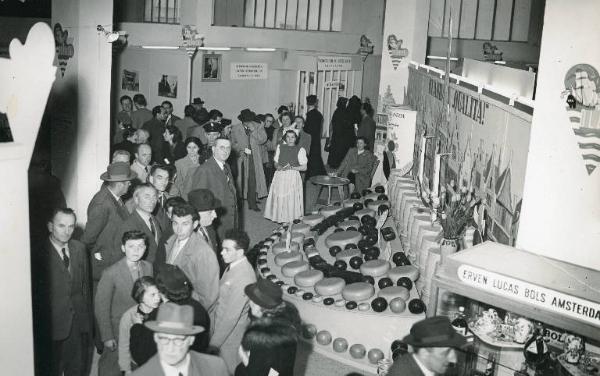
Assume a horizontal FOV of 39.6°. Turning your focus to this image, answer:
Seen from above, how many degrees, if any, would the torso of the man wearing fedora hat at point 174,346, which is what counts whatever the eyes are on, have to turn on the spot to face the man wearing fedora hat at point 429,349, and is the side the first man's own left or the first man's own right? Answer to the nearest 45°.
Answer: approximately 90° to the first man's own left

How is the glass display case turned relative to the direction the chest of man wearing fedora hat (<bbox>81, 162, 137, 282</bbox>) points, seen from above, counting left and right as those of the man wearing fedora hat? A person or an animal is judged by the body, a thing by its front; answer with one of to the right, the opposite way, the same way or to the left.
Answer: the opposite way

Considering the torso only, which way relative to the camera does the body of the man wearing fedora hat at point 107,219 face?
to the viewer's right

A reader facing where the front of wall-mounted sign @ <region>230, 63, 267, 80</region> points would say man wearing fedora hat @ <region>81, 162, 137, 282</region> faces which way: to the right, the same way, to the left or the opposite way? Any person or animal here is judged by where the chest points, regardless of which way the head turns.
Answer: to the left

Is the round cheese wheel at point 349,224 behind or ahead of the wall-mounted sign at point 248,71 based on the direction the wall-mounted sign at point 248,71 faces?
ahead

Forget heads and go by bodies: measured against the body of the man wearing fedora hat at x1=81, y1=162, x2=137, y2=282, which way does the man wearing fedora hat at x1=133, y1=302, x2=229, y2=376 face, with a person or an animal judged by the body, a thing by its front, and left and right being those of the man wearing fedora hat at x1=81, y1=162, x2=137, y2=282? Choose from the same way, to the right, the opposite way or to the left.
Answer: to the right

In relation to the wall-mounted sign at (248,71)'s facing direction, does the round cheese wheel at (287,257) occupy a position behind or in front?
in front

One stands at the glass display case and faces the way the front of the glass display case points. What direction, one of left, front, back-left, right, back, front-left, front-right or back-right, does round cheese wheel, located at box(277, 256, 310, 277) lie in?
right

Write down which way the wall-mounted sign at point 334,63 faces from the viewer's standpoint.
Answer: facing the viewer
